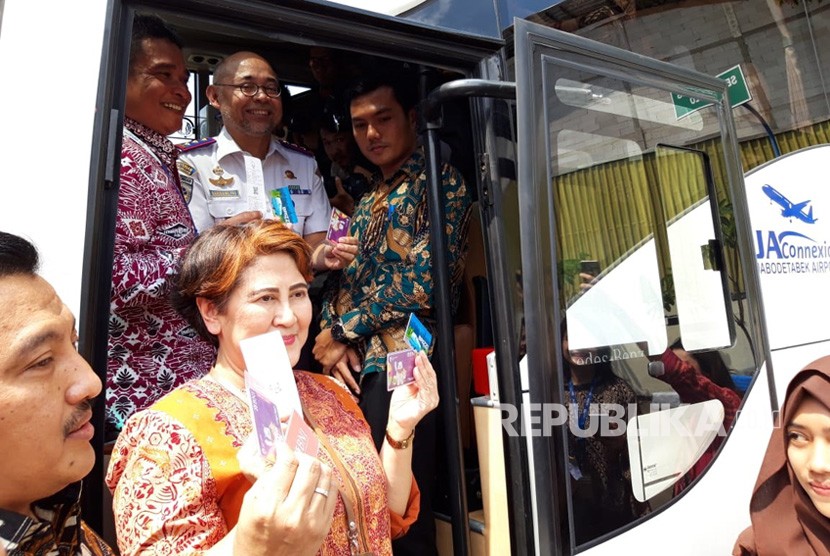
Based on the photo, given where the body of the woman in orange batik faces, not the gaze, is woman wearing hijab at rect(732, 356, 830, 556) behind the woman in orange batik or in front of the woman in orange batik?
in front

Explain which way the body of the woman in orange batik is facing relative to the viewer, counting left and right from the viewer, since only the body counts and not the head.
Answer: facing the viewer and to the right of the viewer

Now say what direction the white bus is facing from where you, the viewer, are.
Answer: facing the viewer and to the left of the viewer

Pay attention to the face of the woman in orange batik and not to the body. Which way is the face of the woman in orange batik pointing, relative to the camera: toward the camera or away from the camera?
toward the camera
